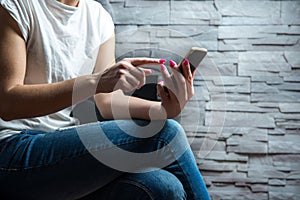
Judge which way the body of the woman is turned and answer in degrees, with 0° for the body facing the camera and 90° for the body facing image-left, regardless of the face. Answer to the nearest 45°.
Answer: approximately 315°
